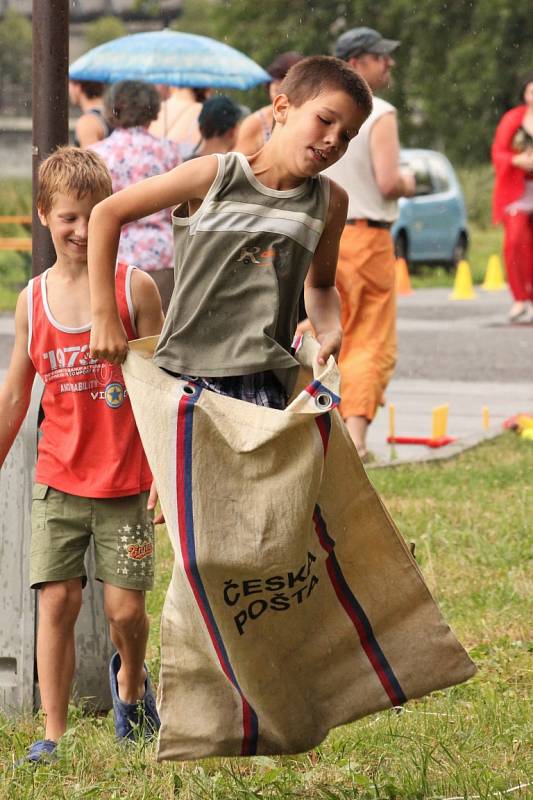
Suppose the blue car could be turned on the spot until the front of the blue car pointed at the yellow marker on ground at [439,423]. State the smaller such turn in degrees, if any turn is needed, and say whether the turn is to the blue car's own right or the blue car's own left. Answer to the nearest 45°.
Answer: approximately 45° to the blue car's own left

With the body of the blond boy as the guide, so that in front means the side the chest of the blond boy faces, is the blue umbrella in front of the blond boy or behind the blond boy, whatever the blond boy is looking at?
behind

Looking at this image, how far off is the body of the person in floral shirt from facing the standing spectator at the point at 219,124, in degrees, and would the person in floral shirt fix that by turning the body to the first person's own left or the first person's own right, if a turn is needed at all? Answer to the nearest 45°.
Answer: approximately 45° to the first person's own right

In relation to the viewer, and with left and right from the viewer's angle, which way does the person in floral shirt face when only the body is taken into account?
facing away from the viewer

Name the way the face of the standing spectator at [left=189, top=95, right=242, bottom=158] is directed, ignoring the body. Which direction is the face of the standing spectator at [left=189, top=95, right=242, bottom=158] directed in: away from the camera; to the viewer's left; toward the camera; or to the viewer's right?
away from the camera
